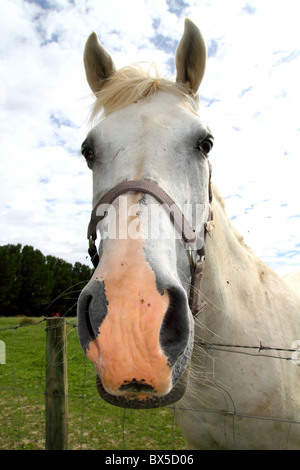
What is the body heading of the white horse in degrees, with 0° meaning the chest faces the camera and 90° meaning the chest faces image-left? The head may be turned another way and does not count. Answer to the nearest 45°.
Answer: approximately 45°

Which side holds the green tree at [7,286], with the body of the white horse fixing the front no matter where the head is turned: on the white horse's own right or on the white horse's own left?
on the white horse's own right

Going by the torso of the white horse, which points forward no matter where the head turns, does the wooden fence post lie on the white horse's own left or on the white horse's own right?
on the white horse's own right
